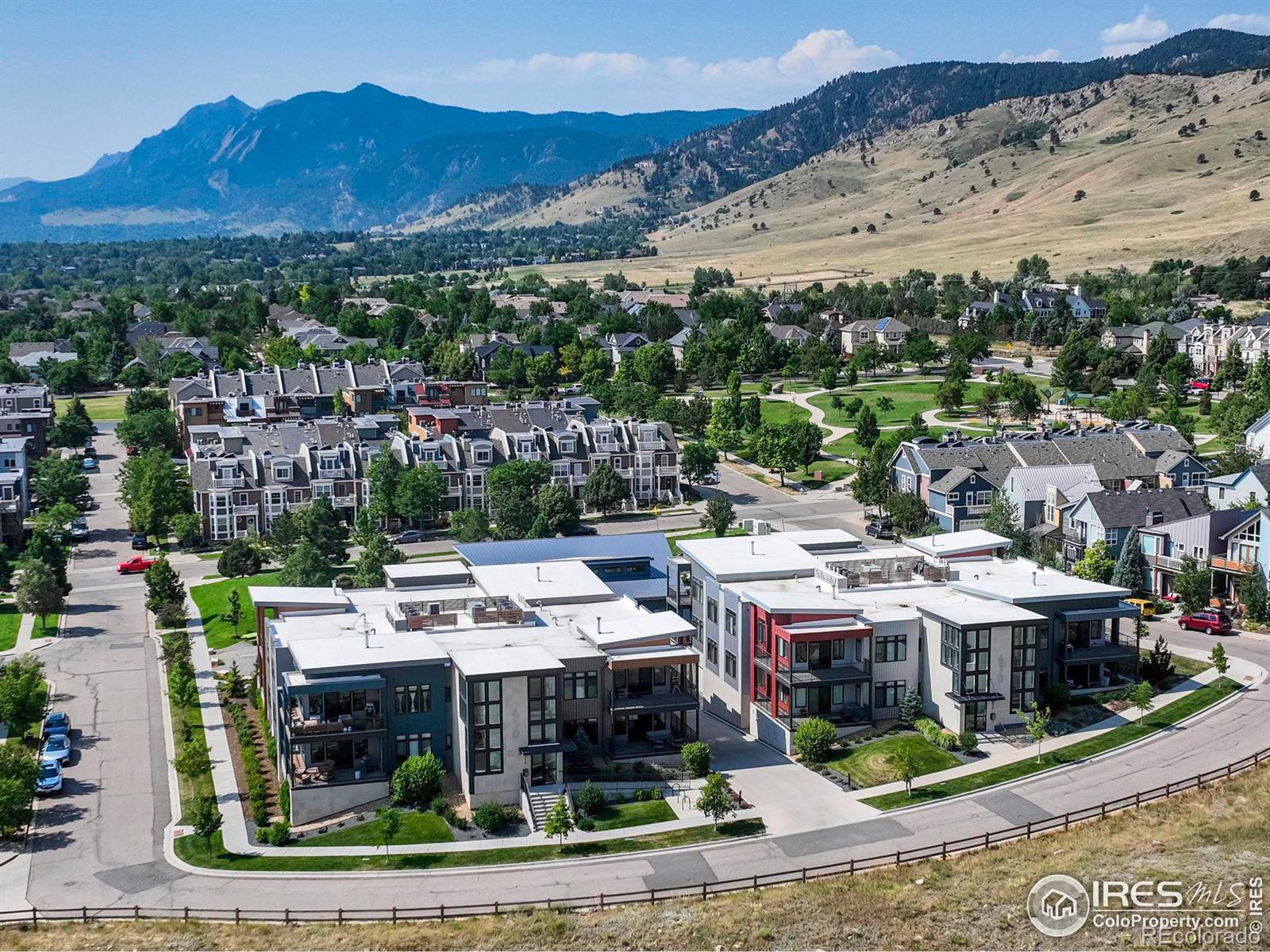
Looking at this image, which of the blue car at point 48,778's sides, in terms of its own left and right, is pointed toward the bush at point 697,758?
left

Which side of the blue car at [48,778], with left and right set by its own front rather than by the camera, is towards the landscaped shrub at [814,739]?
left

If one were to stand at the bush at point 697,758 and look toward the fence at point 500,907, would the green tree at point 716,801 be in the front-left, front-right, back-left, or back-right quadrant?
front-left

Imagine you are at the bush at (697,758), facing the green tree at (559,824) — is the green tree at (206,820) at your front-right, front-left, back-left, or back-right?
front-right

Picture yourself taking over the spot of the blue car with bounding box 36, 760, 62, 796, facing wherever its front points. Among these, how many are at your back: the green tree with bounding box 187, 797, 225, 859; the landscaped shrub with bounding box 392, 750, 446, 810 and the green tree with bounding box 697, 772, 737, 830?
0

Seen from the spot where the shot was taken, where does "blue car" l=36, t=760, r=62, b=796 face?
facing the viewer

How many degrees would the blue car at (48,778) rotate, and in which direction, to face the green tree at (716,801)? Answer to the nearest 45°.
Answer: approximately 45° to its left

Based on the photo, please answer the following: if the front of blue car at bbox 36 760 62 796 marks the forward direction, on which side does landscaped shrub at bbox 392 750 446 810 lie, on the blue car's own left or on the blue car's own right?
on the blue car's own left

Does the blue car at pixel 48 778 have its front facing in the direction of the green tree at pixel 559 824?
no

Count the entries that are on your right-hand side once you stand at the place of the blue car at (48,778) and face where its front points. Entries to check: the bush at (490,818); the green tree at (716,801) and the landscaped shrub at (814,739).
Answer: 0

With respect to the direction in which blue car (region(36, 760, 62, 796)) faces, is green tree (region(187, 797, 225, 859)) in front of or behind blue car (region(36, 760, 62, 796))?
in front

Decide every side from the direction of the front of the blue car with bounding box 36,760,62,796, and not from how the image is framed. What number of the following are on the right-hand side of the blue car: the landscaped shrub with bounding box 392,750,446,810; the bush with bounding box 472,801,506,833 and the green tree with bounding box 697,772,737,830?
0

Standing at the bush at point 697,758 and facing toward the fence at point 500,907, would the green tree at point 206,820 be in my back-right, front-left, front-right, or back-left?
front-right

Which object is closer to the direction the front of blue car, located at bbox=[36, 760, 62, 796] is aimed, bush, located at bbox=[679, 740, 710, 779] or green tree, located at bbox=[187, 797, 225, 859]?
the green tree

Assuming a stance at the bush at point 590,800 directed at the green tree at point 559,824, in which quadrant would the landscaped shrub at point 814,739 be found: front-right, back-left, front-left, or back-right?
back-left

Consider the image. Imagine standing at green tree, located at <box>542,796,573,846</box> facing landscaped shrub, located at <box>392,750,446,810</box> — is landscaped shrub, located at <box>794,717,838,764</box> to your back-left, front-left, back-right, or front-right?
back-right
